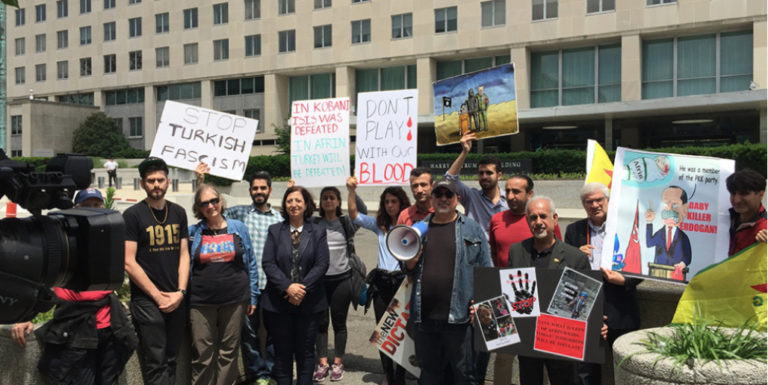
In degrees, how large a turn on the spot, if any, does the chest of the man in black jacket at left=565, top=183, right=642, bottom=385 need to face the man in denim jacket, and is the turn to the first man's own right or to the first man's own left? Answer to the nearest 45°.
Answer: approximately 90° to the first man's own right

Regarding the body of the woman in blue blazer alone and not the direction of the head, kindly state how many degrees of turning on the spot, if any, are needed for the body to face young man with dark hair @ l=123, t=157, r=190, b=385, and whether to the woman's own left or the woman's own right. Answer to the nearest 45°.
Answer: approximately 90° to the woman's own right

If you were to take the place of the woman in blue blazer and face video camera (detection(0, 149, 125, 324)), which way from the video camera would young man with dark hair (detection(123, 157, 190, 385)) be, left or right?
right

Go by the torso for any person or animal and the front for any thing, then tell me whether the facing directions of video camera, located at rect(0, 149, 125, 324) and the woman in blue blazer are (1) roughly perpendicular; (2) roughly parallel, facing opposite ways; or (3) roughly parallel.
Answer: roughly perpendicular

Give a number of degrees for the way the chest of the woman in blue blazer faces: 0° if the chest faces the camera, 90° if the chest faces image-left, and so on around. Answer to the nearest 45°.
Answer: approximately 0°

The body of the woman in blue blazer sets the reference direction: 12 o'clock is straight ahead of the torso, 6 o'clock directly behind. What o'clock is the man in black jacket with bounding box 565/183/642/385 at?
The man in black jacket is roughly at 10 o'clock from the woman in blue blazer.

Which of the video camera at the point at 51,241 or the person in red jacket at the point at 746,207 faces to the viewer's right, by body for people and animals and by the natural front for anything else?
the video camera
